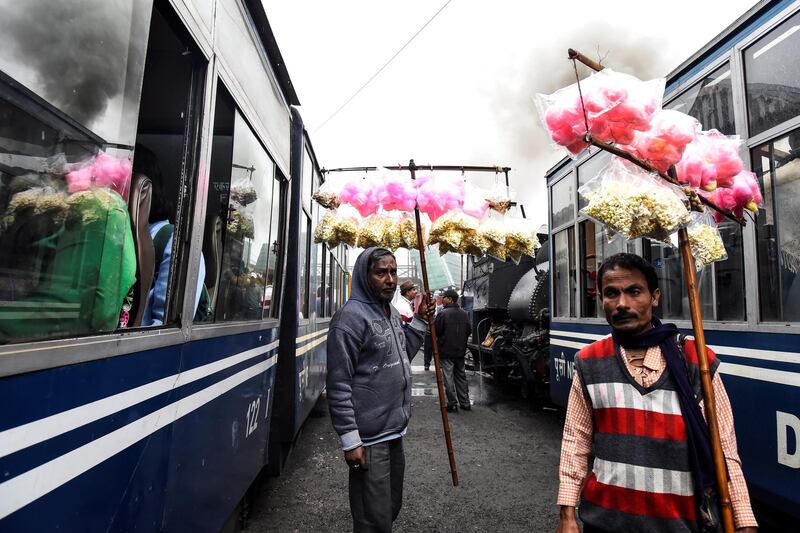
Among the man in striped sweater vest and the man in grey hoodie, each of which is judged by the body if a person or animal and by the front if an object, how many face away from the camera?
0

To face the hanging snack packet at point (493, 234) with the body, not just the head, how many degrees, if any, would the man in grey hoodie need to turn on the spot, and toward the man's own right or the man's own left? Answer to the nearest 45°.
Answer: approximately 90° to the man's own left

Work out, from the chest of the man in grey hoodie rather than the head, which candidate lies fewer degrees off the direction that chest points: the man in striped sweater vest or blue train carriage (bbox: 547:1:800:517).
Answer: the man in striped sweater vest

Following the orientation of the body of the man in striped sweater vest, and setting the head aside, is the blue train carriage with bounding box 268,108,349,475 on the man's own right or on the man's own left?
on the man's own right

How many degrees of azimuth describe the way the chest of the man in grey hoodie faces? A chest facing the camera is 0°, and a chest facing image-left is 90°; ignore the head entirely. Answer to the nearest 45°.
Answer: approximately 315°

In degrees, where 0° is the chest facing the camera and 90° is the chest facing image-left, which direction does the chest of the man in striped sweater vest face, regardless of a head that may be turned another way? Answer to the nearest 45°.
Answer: approximately 0°

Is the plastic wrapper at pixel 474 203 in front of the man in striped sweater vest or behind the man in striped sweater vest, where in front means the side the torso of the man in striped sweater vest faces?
behind

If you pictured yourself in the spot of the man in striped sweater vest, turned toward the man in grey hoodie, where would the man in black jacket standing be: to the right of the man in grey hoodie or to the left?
right
